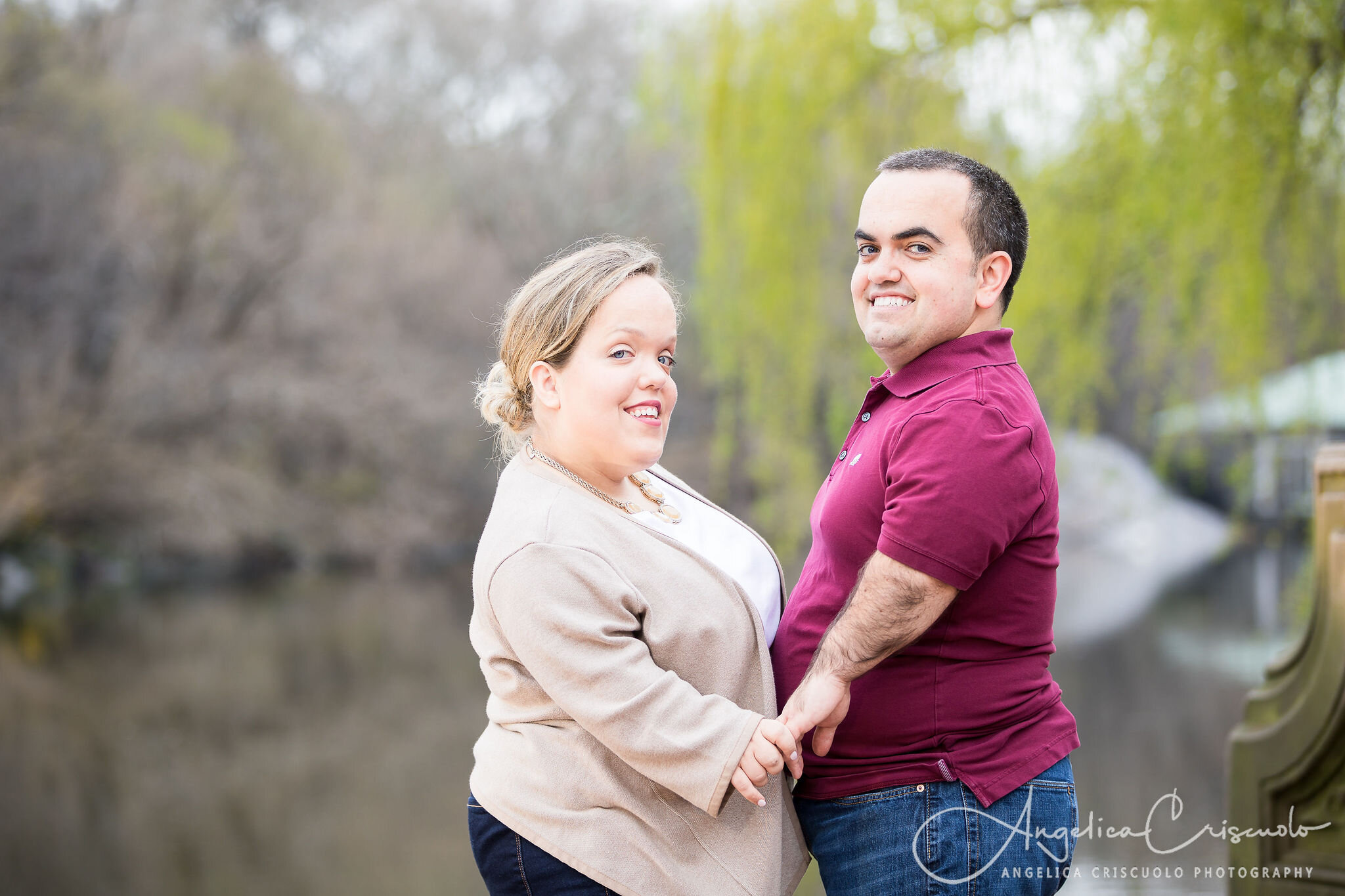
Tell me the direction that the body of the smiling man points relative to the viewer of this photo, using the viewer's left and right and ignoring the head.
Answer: facing to the left of the viewer

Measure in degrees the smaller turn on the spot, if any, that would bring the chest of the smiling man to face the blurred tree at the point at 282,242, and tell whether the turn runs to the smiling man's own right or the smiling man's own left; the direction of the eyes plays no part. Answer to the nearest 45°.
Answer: approximately 45° to the smiling man's own right

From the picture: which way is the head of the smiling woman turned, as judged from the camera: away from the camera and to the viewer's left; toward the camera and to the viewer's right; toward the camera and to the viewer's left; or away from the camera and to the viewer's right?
toward the camera and to the viewer's right

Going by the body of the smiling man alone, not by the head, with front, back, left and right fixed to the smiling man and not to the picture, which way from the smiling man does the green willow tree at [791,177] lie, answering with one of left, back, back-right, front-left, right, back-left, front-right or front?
right

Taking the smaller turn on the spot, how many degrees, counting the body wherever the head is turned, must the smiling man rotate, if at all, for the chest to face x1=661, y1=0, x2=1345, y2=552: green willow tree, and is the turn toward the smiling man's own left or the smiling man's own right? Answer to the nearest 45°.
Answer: approximately 90° to the smiling man's own right
